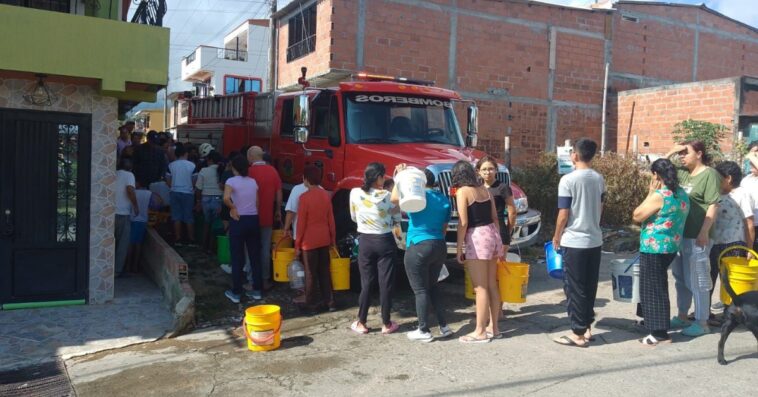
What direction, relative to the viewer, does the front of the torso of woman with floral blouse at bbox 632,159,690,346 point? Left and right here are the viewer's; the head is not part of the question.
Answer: facing to the left of the viewer

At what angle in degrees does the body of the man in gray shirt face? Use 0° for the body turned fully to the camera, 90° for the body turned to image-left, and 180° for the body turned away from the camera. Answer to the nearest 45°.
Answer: approximately 135°

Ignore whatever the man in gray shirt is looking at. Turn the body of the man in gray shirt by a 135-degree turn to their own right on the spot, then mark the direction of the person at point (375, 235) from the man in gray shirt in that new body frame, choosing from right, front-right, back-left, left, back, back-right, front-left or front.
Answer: back

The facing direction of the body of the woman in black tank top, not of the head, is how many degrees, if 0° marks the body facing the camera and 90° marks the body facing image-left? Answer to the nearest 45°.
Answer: approximately 135°

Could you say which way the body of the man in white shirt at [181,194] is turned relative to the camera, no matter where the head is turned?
away from the camera

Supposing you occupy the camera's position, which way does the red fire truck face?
facing the viewer and to the right of the viewer

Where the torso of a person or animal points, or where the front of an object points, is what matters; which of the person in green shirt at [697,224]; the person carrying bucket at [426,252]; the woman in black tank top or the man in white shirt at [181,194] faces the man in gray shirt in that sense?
the person in green shirt at [697,224]

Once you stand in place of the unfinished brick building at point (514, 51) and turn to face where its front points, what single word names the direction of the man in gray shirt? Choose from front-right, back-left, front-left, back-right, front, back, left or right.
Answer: front-left

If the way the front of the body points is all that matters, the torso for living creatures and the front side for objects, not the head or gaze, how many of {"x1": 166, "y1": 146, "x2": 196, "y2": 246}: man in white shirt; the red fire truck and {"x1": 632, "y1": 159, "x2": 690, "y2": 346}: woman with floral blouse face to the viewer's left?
1

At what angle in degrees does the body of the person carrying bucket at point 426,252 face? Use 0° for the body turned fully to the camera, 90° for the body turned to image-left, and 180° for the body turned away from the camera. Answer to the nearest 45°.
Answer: approximately 135°

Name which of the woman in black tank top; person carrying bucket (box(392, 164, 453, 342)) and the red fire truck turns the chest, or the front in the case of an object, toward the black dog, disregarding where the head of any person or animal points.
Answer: the red fire truck

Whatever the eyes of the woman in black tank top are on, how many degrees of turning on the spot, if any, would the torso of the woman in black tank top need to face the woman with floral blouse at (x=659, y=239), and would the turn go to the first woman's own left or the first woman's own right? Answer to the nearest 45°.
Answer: approximately 135° to the first woman's own right

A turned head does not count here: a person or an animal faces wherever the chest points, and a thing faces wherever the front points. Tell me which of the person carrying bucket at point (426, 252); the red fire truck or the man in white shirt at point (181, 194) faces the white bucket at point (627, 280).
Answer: the red fire truck
